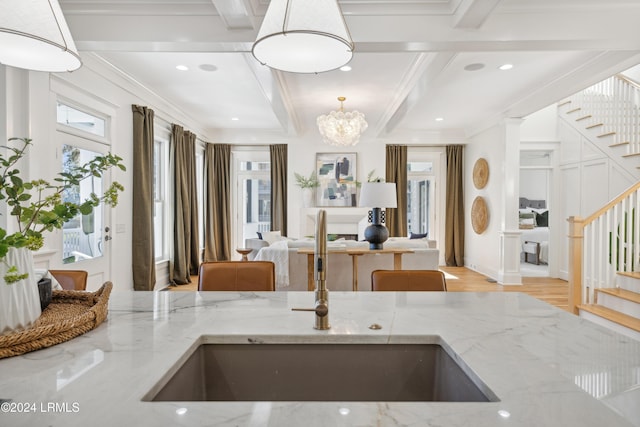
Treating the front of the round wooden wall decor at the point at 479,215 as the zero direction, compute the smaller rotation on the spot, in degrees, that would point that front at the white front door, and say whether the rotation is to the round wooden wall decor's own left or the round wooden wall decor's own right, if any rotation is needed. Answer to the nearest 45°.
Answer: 0° — it already faces it

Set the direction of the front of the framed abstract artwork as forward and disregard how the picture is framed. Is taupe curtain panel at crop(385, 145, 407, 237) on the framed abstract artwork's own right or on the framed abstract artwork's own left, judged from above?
on the framed abstract artwork's own left

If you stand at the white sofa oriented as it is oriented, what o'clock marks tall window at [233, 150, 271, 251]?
The tall window is roughly at 11 o'clock from the white sofa.

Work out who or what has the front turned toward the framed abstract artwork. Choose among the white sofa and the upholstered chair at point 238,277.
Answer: the white sofa

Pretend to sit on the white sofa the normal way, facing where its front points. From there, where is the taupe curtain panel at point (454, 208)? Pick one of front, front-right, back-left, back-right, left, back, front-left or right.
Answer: front-right

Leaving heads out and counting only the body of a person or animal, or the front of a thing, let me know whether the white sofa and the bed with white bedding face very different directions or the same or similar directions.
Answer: very different directions

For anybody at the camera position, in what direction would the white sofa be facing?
facing away from the viewer

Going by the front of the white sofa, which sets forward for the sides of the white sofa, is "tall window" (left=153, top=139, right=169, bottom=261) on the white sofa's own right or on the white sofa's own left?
on the white sofa's own left

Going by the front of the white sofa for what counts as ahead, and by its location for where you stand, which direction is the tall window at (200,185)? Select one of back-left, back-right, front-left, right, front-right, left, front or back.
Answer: front-left

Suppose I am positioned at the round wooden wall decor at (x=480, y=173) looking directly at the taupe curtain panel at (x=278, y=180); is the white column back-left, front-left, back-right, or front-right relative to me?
back-left

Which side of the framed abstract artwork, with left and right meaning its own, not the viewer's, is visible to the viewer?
front

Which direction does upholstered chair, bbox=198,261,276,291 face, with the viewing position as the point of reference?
facing the viewer

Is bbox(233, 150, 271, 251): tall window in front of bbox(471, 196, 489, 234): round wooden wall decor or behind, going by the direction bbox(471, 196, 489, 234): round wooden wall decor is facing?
in front

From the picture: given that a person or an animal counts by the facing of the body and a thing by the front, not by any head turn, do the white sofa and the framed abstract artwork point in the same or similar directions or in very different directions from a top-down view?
very different directions

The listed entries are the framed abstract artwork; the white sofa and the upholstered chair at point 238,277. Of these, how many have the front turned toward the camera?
2
